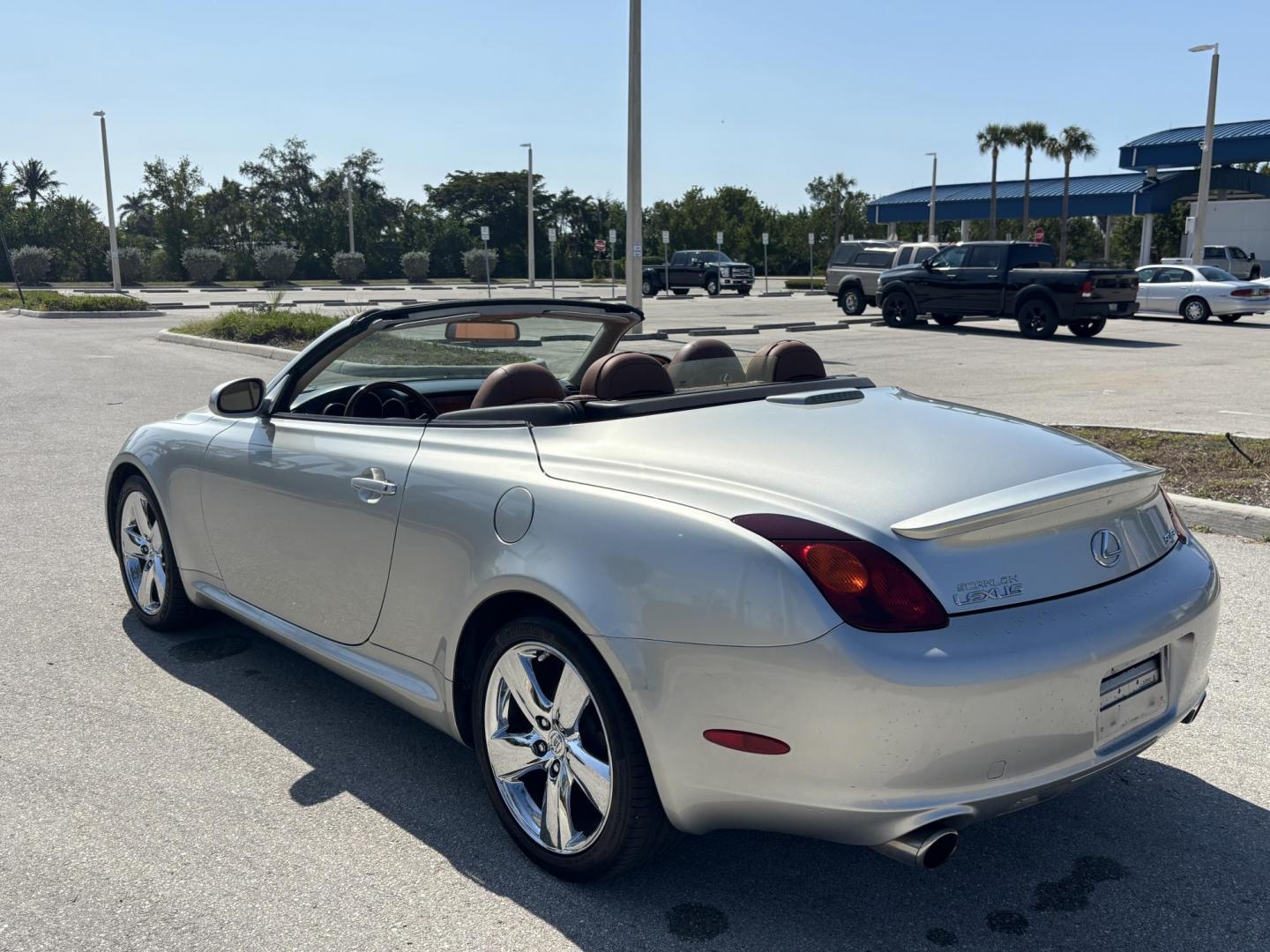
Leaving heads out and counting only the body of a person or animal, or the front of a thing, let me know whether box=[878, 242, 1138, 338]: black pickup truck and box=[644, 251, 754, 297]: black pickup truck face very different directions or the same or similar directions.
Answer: very different directions

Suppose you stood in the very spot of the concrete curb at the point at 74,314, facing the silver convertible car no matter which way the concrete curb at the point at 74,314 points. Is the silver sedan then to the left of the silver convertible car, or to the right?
left

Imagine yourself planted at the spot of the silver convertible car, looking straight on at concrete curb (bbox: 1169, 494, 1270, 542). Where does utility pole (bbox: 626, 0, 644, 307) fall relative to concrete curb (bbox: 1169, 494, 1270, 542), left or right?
left

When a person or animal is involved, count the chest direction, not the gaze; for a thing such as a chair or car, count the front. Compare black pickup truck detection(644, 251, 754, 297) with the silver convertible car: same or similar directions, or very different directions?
very different directions

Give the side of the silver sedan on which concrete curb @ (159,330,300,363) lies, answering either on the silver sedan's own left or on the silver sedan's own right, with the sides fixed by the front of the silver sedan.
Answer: on the silver sedan's own left

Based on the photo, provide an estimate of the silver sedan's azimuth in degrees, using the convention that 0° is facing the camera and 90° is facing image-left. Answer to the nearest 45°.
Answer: approximately 135°

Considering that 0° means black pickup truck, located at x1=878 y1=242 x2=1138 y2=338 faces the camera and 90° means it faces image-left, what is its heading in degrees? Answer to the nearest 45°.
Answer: approximately 135°

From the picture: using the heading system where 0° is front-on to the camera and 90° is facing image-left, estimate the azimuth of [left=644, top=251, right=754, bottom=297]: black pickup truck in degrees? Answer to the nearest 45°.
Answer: approximately 315°

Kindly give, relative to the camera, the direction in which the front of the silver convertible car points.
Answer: facing away from the viewer and to the left of the viewer
